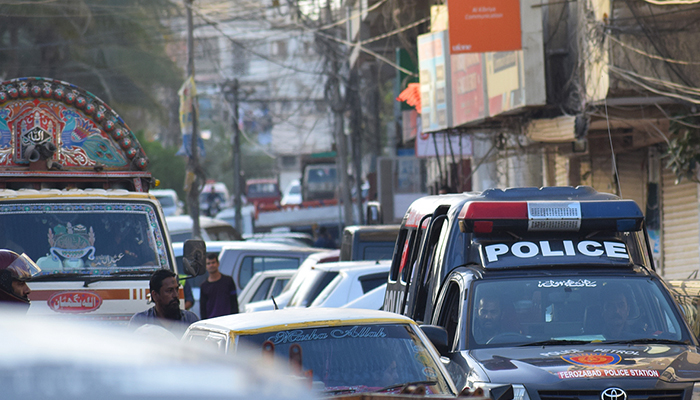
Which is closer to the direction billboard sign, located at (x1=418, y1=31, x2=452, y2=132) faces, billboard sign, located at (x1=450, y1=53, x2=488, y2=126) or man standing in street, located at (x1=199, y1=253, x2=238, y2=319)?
the man standing in street

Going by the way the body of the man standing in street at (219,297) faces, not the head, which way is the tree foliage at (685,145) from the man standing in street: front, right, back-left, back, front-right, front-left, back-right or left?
left

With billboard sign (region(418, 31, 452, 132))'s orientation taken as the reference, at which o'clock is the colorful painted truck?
The colorful painted truck is roughly at 11 o'clock from the billboard sign.

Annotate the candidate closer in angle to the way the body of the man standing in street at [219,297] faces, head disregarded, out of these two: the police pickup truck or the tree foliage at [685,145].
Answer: the police pickup truck

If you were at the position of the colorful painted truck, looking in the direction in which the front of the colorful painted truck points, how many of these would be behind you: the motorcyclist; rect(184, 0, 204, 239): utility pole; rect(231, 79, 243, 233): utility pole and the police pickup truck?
2

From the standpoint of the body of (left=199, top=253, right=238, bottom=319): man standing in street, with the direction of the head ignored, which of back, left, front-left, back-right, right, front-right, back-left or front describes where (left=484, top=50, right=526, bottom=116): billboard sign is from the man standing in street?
back-left

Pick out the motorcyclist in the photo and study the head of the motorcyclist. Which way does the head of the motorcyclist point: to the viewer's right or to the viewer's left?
to the viewer's right

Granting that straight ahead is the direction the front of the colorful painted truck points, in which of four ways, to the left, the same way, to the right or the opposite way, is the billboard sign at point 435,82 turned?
to the right

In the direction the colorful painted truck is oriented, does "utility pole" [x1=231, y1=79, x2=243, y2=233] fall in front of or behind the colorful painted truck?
behind

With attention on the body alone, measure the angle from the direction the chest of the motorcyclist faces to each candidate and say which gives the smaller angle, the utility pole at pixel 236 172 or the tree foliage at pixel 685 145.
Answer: the tree foliage

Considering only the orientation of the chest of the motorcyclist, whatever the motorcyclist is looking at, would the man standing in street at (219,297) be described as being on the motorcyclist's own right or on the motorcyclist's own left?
on the motorcyclist's own left

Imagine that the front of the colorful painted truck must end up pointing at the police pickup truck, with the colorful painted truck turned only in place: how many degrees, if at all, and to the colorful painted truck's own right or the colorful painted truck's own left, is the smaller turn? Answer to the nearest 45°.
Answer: approximately 45° to the colorful painted truck's own left

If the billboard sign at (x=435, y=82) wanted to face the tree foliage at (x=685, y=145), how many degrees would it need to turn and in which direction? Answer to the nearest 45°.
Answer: approximately 90° to its left

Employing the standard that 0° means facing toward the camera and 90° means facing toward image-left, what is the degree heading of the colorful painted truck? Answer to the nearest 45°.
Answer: approximately 0°
